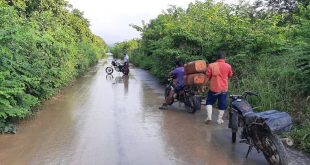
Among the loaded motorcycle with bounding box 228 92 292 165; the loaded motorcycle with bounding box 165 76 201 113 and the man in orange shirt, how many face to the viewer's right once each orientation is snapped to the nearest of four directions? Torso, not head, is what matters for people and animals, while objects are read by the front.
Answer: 0

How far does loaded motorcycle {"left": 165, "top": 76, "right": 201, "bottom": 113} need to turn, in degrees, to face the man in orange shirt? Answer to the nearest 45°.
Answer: approximately 180°

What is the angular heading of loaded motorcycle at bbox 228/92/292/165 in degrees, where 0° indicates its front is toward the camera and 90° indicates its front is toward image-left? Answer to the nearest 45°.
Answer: approximately 135°

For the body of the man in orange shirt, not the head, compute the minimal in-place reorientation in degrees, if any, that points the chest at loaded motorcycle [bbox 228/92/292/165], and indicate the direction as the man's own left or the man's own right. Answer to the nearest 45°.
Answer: approximately 180°

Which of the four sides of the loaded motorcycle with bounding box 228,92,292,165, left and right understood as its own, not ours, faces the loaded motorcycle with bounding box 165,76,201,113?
front

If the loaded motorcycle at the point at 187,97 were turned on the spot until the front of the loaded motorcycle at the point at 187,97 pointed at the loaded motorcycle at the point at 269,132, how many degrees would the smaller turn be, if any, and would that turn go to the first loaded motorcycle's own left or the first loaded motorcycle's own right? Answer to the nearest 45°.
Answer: approximately 135° to the first loaded motorcycle's own left

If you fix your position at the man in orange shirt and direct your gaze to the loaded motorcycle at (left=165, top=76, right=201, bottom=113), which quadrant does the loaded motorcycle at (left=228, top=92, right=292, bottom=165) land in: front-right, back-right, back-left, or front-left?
back-left

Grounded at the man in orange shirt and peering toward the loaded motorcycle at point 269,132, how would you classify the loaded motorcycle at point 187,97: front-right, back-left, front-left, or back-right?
back-right

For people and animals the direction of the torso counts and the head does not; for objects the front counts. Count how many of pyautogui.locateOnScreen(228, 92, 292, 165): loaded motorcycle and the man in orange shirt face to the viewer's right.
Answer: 0
